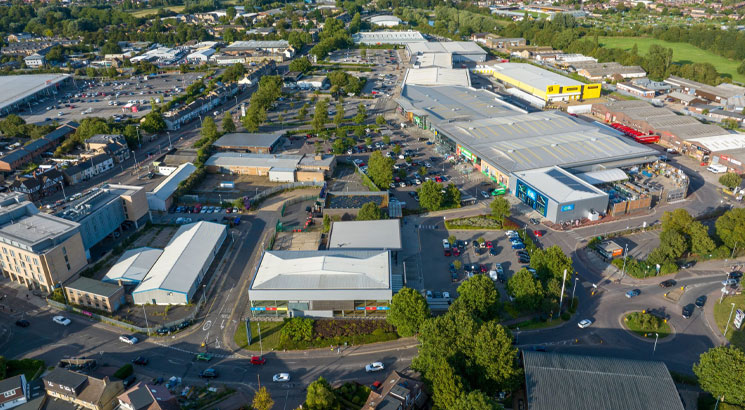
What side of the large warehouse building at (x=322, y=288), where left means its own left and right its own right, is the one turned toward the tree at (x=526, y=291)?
left

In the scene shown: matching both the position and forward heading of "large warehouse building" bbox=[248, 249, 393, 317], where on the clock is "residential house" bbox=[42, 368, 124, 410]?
The residential house is roughly at 2 o'clock from the large warehouse building.

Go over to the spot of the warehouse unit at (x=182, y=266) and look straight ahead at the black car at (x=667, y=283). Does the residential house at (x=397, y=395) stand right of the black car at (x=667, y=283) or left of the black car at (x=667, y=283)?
right

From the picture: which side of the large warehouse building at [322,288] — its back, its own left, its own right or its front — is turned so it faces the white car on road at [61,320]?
right

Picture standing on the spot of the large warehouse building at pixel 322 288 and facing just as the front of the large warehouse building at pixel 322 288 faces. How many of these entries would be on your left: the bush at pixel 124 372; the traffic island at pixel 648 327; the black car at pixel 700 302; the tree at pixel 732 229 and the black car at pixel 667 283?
4

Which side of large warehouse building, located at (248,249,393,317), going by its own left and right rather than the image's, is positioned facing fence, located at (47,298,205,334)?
right

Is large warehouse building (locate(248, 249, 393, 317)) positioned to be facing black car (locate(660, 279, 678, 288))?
no

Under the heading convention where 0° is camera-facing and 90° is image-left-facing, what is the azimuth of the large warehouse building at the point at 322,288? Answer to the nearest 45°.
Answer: approximately 0°

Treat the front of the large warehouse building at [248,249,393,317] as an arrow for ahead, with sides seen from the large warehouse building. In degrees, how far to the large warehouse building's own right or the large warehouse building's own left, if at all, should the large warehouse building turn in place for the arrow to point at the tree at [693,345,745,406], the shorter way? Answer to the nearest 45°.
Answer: approximately 45° to the large warehouse building's own left

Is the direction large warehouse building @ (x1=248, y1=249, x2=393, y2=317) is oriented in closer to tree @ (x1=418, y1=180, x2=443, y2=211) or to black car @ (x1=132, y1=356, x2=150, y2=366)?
the black car

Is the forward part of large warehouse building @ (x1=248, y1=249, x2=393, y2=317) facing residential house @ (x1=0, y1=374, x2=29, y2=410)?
no

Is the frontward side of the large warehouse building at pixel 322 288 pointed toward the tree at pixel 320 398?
yes

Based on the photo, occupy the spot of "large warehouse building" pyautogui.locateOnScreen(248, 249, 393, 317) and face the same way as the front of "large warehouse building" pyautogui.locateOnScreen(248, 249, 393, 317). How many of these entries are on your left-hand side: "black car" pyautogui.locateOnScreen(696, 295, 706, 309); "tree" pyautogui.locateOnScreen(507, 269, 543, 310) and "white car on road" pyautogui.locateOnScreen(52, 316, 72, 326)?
2

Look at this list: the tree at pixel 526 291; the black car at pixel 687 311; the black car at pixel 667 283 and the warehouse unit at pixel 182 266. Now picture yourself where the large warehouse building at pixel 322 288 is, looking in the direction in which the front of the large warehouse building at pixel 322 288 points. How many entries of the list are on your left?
3

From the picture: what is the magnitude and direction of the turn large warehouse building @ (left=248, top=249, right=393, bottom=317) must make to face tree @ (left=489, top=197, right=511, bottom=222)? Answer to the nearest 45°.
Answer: approximately 135° to its left

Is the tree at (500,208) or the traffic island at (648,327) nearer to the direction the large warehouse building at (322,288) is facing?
the traffic island

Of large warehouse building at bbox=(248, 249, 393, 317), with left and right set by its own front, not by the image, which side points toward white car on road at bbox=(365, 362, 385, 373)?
front

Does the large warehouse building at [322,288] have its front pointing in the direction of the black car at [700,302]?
no
